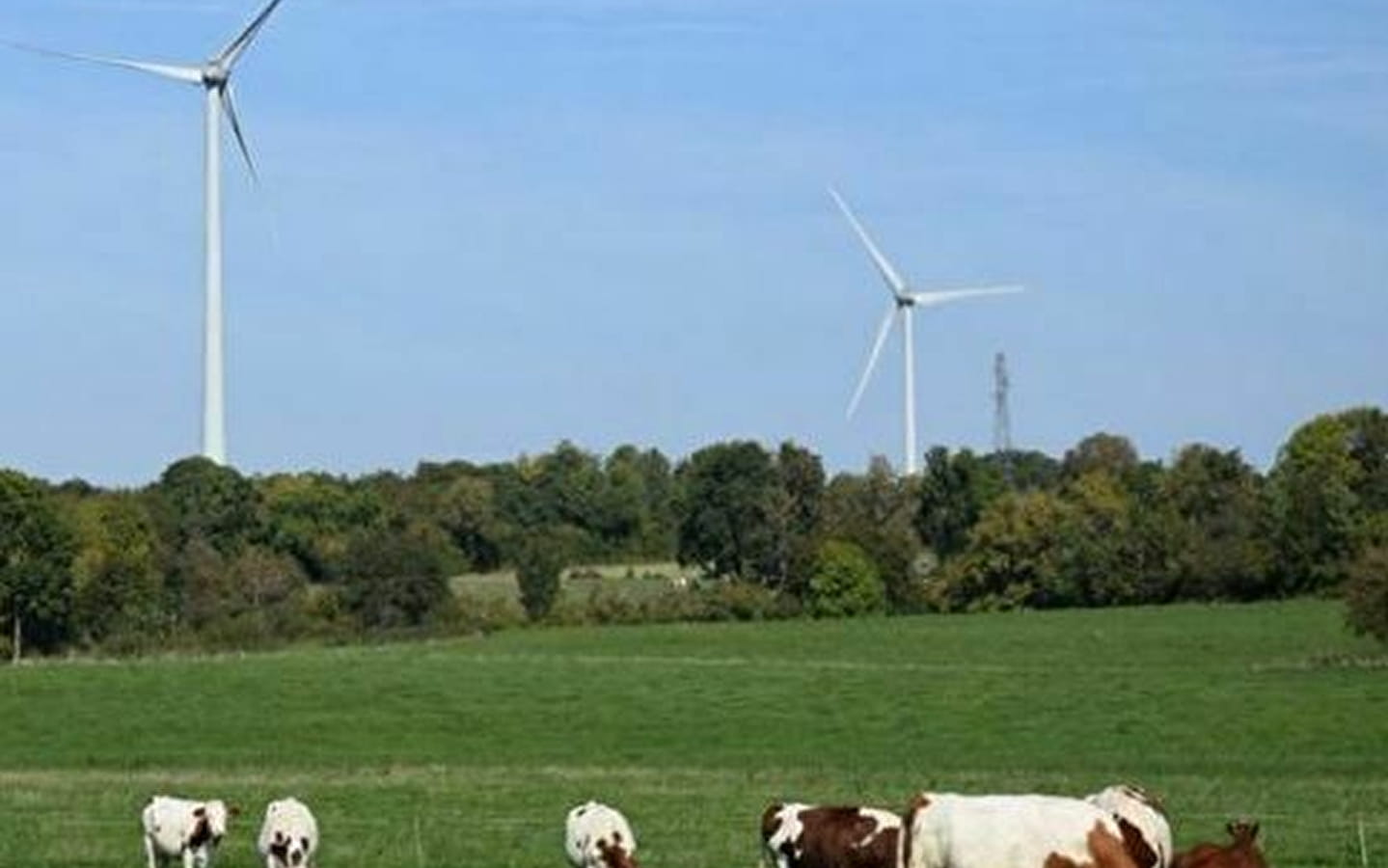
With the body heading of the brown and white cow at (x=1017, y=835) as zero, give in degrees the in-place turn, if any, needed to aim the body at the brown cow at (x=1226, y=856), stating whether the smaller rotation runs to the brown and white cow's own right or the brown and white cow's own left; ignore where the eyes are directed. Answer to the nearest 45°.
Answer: approximately 45° to the brown and white cow's own left

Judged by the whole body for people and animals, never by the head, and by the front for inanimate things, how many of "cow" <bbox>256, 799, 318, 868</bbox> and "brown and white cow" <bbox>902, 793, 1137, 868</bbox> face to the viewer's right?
1

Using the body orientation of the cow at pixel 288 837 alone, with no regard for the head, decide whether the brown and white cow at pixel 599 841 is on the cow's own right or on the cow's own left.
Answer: on the cow's own left

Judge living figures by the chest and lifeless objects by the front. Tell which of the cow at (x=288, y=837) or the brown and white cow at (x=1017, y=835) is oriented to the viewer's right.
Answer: the brown and white cow

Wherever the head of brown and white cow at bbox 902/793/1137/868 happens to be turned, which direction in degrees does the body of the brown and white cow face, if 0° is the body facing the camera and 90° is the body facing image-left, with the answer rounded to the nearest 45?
approximately 270°

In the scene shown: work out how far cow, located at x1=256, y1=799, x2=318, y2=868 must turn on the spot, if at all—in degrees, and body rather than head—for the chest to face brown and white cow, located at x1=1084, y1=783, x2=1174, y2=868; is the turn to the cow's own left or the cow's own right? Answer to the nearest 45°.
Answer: approximately 45° to the cow's own left

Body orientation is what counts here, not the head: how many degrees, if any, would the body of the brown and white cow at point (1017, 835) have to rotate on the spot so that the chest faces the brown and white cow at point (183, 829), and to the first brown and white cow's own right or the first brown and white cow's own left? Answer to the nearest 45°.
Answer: approximately 135° to the first brown and white cow's own left

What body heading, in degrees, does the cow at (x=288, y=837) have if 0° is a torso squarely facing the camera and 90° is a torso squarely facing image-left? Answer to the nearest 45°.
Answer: approximately 0°
